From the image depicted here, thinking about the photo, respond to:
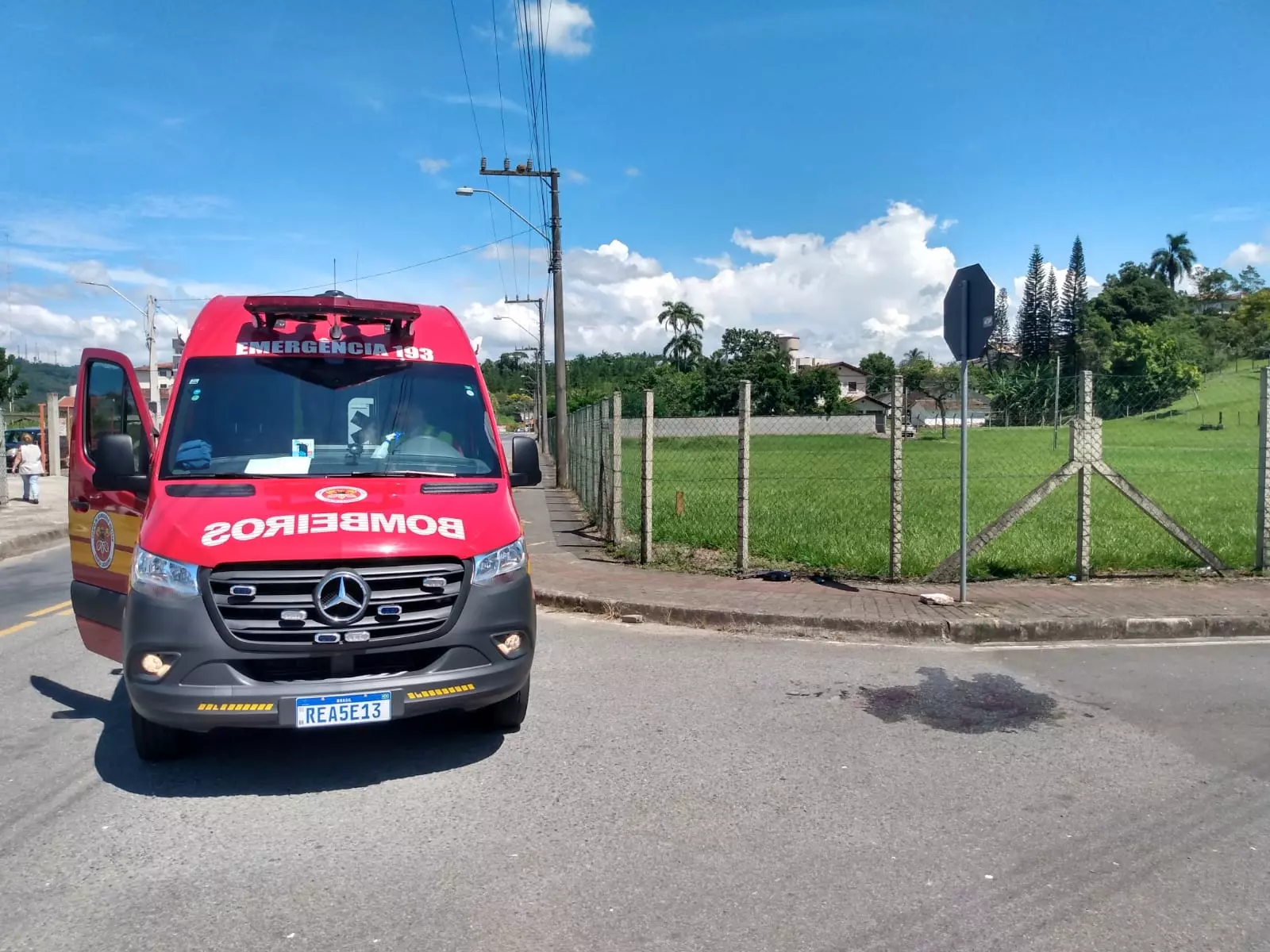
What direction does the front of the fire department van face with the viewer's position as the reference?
facing the viewer

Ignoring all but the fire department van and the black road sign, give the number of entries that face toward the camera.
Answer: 1

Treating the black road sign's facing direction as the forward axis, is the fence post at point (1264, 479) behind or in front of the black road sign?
in front

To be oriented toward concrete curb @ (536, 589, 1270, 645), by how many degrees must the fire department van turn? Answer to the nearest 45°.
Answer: approximately 90° to its left

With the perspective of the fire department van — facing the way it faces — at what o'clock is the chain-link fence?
The chain-link fence is roughly at 8 o'clock from the fire department van.

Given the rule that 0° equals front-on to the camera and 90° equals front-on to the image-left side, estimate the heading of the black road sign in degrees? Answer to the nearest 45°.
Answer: approximately 225°

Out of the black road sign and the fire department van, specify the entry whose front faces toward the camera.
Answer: the fire department van

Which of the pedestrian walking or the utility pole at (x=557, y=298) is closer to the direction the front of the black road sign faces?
the utility pole

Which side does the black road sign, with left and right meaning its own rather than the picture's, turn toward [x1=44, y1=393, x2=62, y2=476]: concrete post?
left

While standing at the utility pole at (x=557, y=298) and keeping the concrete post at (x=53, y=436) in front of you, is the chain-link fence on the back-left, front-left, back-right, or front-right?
back-left
